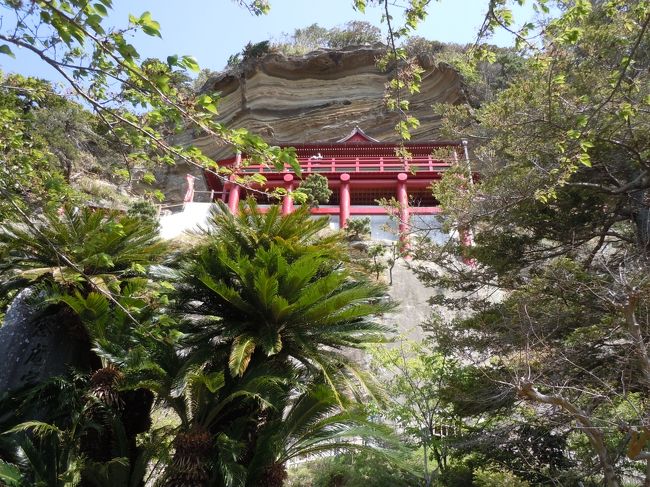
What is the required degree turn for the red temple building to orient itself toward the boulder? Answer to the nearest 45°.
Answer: approximately 45° to its right

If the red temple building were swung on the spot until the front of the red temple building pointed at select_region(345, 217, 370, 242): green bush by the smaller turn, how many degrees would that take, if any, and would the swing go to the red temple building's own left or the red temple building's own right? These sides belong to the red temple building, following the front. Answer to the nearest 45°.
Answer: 0° — it already faces it

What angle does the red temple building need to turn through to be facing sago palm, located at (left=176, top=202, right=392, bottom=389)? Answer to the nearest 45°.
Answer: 0° — it already faces it

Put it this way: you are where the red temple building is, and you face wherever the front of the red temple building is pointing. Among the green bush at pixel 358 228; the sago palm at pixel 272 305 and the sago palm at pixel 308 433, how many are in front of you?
3

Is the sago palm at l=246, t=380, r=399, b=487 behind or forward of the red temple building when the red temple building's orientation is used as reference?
forward

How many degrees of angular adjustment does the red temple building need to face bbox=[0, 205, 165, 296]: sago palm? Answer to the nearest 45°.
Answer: approximately 45° to its right

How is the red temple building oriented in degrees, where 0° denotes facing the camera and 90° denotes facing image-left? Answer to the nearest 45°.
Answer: approximately 0°
